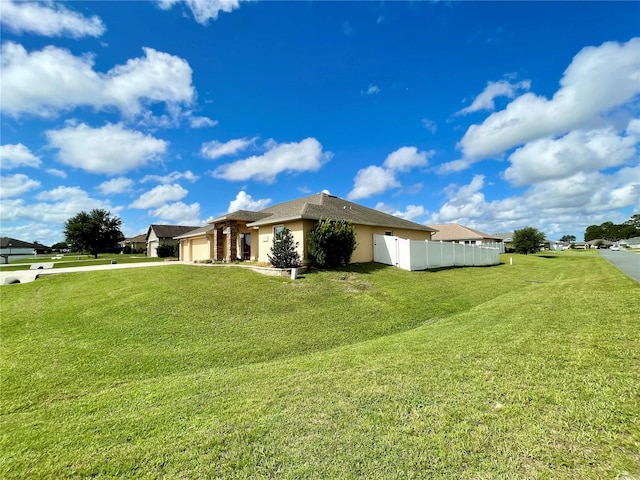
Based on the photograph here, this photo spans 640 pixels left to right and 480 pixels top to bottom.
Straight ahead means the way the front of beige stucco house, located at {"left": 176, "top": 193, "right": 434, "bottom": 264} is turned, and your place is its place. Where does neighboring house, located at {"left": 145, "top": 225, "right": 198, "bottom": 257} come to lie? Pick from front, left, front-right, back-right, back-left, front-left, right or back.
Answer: right

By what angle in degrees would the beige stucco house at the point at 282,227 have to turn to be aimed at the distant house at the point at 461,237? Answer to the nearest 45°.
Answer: approximately 180°

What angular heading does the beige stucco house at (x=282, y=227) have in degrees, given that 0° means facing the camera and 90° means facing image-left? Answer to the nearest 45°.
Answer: approximately 45°

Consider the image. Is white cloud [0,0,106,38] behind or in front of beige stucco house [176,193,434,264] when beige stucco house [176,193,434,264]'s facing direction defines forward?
in front

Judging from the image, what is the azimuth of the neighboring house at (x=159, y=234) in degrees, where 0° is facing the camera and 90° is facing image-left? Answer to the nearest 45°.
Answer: approximately 45°

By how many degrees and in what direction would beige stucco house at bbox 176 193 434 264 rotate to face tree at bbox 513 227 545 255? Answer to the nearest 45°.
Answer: approximately 180°

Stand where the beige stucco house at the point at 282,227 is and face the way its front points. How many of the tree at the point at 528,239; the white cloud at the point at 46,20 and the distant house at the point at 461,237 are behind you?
2

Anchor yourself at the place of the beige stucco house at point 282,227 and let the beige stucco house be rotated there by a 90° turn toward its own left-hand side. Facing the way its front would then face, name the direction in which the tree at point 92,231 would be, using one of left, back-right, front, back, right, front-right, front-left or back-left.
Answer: back

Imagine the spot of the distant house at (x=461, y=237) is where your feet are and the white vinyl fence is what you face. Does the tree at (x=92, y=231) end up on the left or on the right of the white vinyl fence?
right
